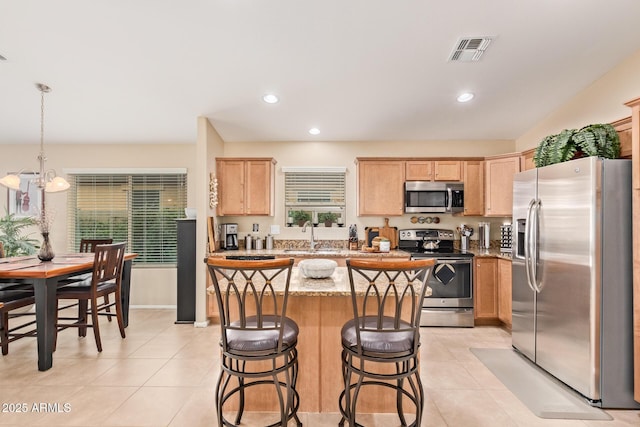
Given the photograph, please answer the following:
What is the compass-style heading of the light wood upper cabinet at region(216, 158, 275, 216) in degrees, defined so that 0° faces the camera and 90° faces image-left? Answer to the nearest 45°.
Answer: approximately 0°

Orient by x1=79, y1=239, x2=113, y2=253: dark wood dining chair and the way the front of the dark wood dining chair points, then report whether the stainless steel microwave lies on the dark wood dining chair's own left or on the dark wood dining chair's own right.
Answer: on the dark wood dining chair's own left

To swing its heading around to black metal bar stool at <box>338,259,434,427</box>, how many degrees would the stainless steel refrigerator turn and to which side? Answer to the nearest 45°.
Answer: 0° — it already faces it

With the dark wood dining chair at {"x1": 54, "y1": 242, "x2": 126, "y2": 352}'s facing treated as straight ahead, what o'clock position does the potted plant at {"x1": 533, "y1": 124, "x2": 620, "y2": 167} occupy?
The potted plant is roughly at 6 o'clock from the dark wood dining chair.

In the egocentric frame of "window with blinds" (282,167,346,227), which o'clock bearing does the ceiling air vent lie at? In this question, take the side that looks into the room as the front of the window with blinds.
The ceiling air vent is roughly at 11 o'clock from the window with blinds.

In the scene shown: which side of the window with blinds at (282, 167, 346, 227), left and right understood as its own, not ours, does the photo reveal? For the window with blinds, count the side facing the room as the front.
front

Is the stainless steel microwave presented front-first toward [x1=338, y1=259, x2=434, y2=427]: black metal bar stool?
yes

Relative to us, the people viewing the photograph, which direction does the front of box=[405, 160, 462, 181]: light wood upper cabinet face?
facing the viewer
